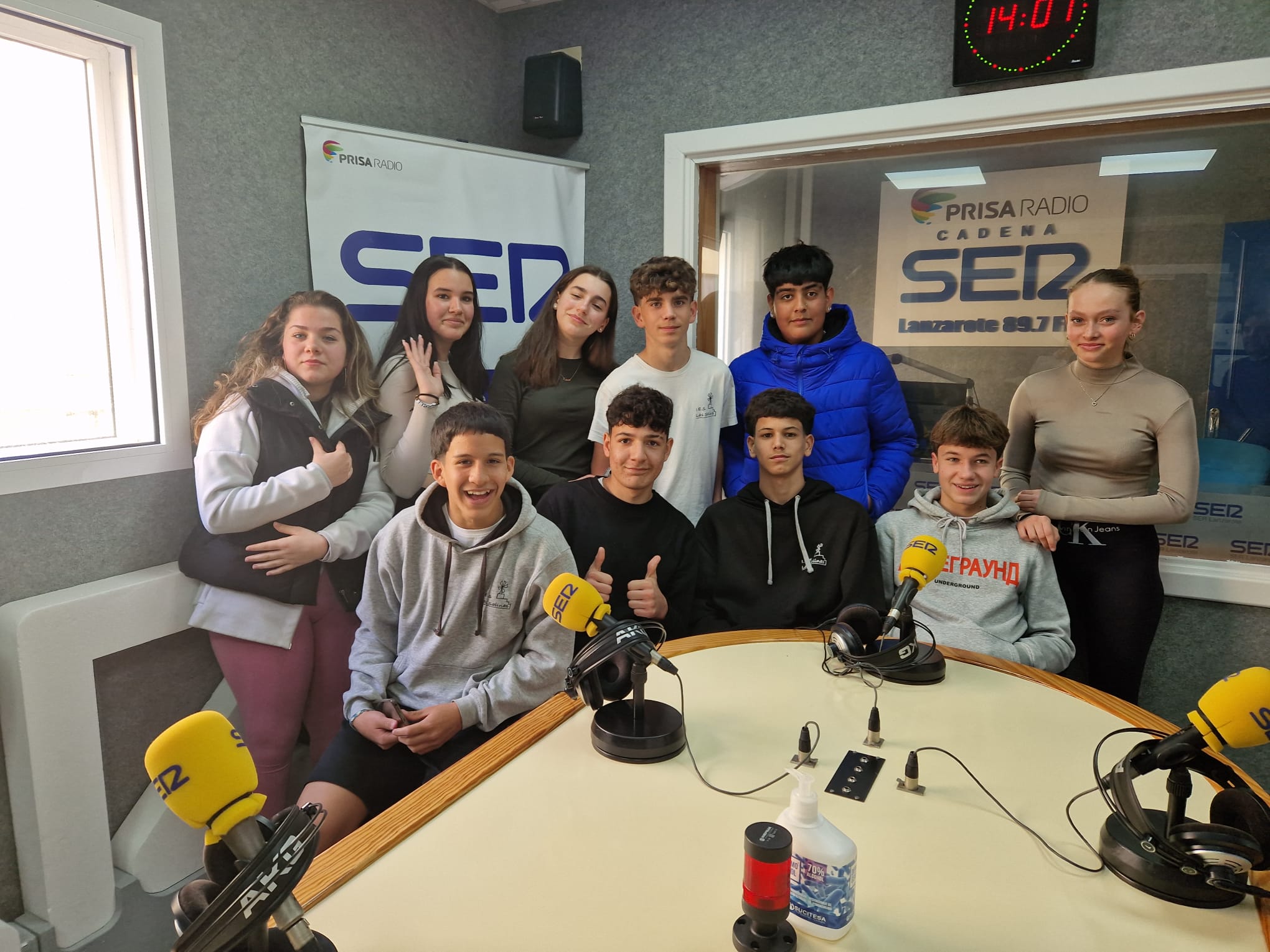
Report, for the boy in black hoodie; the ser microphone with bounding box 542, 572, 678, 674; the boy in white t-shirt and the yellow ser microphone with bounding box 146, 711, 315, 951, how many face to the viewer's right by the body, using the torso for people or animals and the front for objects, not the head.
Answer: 0

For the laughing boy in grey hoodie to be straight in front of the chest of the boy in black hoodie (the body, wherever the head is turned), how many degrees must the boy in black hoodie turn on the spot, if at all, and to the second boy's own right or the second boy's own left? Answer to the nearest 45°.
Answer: approximately 45° to the second boy's own right

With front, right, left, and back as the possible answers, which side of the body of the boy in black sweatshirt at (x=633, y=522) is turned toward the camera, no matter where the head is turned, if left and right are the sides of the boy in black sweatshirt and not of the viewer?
front

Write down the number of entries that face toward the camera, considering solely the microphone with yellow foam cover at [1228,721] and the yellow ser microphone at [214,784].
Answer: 0

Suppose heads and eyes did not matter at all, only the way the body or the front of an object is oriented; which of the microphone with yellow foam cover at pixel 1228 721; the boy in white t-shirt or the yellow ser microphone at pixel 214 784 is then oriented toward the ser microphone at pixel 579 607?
the boy in white t-shirt

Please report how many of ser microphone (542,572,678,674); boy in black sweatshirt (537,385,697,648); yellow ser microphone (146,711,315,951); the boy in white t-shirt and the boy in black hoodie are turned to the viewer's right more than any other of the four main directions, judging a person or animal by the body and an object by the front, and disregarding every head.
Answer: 0

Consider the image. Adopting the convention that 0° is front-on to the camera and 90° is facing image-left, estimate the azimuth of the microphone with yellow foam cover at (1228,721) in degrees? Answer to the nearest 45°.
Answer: approximately 270°

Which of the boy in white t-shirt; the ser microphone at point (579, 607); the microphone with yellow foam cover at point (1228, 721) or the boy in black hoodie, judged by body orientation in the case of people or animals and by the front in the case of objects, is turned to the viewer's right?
the microphone with yellow foam cover at point (1228, 721)

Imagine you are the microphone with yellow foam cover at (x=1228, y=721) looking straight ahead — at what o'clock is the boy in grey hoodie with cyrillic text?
The boy in grey hoodie with cyrillic text is roughly at 8 o'clock from the microphone with yellow foam cover.

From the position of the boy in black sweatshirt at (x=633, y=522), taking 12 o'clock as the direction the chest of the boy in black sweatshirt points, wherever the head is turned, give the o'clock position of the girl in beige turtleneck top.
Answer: The girl in beige turtleneck top is roughly at 9 o'clock from the boy in black sweatshirt.

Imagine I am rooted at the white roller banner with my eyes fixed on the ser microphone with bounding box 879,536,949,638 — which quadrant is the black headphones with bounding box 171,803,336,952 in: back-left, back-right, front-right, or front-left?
front-right

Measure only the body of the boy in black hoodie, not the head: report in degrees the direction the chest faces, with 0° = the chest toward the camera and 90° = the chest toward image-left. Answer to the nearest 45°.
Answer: approximately 0°

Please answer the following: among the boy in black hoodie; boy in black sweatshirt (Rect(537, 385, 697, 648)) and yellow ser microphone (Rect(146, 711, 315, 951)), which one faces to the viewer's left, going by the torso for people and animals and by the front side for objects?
the yellow ser microphone

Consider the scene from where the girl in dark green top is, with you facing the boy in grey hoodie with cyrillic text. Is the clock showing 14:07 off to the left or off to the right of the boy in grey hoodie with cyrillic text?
left

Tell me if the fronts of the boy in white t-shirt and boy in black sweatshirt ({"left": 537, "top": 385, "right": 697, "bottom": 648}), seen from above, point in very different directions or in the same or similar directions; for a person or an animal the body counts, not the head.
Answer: same or similar directions

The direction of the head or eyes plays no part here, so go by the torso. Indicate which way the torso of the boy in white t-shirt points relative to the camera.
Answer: toward the camera

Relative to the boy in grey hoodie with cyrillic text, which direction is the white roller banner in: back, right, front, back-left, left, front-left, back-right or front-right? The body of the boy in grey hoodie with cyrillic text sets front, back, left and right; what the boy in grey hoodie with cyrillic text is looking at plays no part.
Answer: right

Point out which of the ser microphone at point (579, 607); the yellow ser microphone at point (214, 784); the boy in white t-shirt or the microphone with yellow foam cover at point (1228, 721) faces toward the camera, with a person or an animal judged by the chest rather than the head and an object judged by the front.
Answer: the boy in white t-shirt

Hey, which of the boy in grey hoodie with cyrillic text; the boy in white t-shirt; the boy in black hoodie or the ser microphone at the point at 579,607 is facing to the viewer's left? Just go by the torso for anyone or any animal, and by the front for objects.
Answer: the ser microphone
